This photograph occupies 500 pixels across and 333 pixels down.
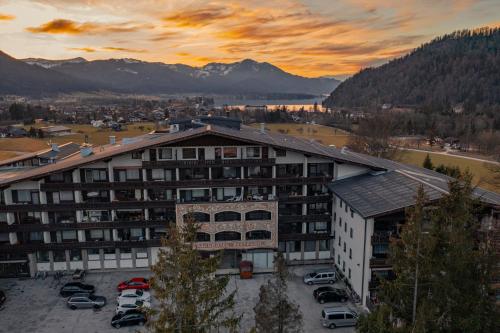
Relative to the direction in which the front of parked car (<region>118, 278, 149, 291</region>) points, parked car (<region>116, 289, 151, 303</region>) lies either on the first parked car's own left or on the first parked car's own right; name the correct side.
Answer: on the first parked car's own left

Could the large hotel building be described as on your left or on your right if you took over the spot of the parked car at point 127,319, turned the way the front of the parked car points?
on your right

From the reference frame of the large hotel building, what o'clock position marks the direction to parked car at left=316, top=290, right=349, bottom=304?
The parked car is roughly at 10 o'clock from the large hotel building.

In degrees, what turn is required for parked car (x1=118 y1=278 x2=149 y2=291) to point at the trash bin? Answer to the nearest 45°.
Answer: approximately 180°

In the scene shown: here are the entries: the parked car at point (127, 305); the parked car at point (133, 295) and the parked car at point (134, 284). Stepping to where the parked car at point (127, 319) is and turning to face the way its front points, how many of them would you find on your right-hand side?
3

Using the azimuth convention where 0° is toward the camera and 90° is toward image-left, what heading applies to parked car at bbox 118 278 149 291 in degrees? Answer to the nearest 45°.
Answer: approximately 90°

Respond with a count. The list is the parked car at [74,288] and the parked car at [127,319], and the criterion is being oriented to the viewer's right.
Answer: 1

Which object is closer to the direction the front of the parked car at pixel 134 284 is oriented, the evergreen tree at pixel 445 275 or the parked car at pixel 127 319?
the parked car

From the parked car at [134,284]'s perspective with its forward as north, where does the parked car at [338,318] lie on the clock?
the parked car at [338,318] is roughly at 7 o'clock from the parked car at [134,284].

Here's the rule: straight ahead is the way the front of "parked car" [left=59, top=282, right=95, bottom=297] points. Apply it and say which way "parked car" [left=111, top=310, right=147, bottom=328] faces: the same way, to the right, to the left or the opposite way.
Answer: the opposite way

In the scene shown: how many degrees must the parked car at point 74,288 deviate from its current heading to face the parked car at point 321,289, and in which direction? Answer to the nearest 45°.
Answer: approximately 45° to its right

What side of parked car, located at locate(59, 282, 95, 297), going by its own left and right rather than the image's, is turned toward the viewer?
right

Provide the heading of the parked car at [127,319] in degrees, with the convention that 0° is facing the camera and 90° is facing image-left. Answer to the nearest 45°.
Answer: approximately 90°
